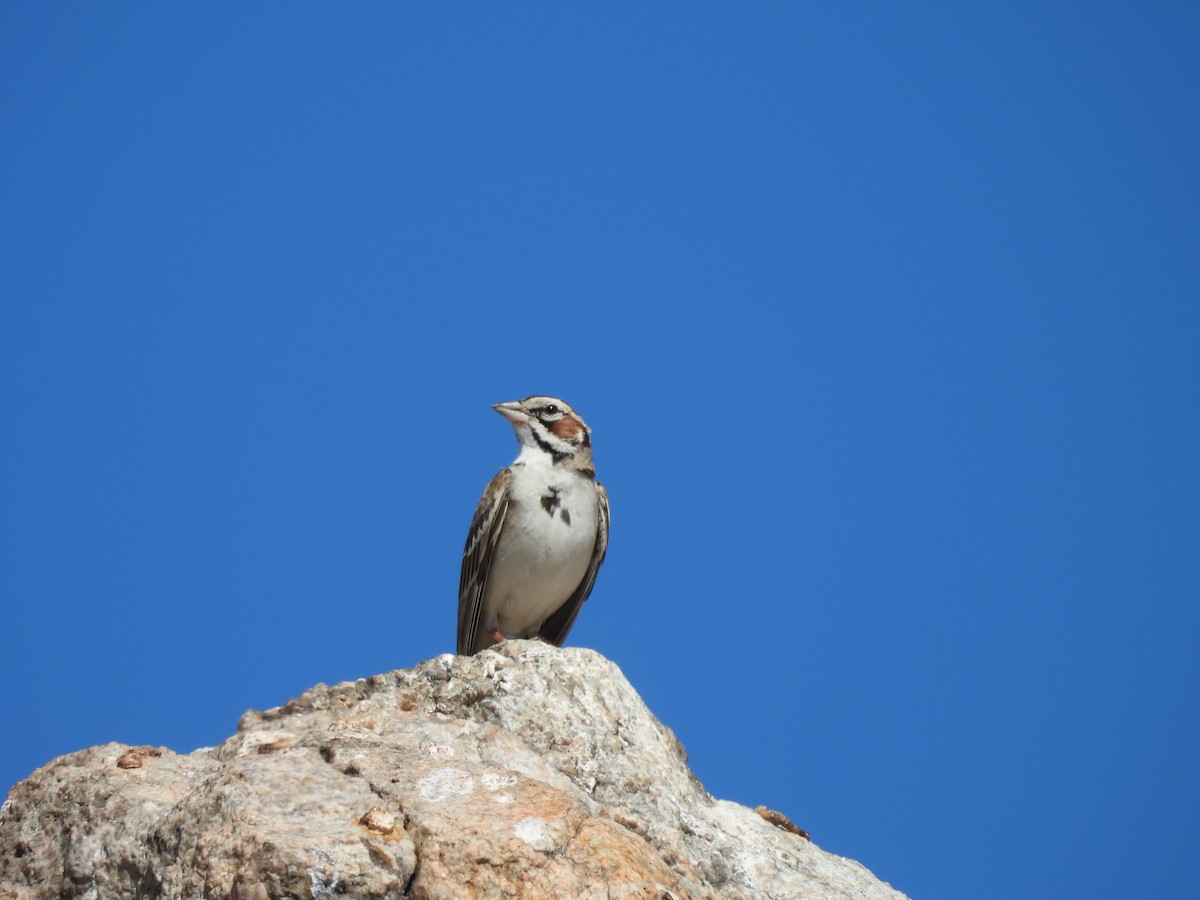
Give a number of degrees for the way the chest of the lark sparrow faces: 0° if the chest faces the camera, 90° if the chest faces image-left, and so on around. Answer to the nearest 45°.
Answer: approximately 0°
